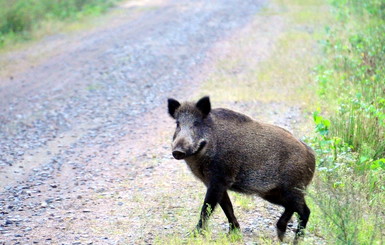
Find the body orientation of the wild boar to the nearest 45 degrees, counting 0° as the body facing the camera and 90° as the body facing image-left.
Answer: approximately 90°
